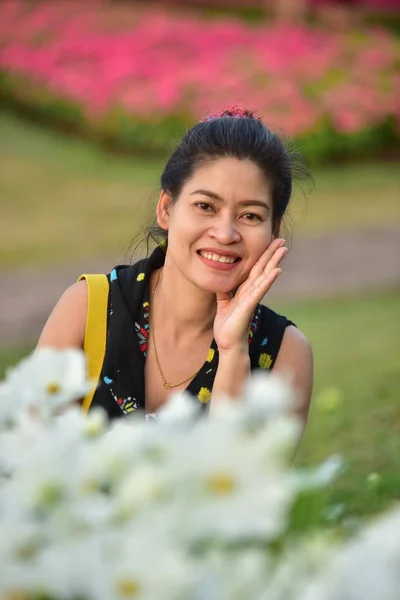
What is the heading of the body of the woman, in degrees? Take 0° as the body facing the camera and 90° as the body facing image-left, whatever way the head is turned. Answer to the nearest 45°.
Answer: approximately 0°
